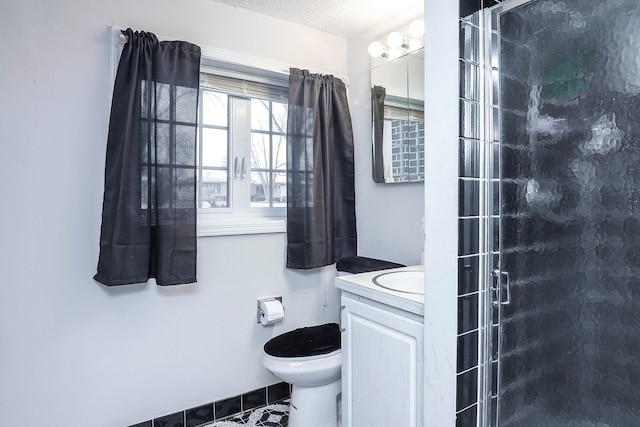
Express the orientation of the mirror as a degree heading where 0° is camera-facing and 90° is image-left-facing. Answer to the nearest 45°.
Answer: approximately 45°

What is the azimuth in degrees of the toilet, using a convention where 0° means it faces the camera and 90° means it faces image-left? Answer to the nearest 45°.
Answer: approximately 45°

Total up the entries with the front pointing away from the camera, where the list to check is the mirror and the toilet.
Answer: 0
